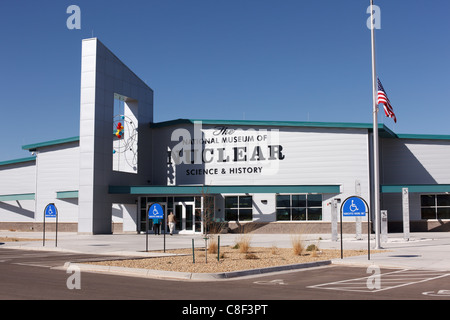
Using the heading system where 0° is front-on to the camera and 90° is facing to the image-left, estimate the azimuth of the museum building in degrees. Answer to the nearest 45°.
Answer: approximately 0°

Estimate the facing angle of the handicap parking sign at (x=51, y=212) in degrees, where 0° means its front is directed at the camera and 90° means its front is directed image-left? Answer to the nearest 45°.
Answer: approximately 0°

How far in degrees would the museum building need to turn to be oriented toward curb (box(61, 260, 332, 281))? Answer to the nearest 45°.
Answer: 0° — it already faces it

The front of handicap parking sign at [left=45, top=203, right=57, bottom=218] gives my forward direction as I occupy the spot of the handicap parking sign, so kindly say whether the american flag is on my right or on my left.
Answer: on my left

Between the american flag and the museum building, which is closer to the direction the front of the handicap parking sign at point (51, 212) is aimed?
the american flag

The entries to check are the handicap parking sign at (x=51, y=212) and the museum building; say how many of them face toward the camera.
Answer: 2
